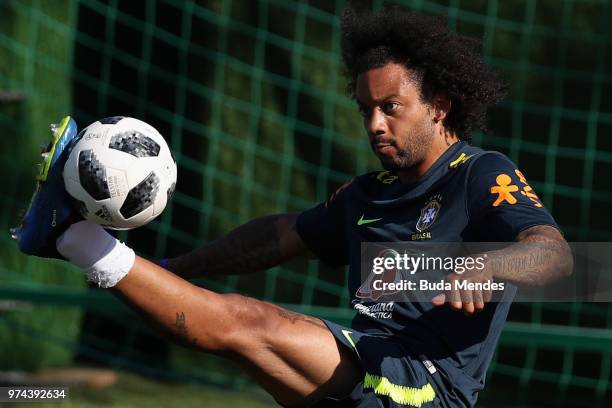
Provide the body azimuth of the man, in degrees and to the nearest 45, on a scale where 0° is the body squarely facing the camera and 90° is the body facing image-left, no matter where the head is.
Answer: approximately 45°
